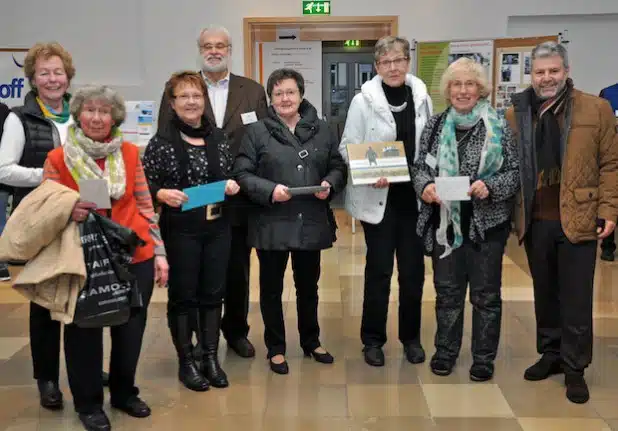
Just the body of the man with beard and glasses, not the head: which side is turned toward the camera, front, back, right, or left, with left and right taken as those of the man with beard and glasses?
front

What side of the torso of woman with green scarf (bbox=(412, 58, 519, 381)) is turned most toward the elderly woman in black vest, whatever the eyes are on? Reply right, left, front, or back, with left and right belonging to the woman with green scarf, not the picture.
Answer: right

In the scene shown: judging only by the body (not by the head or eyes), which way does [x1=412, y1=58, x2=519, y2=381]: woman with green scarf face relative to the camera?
toward the camera

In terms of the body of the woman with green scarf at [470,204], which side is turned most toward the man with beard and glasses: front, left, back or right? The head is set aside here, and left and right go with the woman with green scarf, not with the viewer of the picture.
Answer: right

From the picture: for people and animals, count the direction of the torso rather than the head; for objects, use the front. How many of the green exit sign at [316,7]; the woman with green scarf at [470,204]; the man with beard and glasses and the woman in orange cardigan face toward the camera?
4

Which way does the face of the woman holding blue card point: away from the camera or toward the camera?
toward the camera

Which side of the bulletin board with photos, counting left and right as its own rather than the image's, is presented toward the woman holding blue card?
front

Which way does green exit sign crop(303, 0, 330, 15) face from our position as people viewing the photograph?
facing the viewer

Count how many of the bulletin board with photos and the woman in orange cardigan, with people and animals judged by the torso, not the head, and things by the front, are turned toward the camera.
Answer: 2

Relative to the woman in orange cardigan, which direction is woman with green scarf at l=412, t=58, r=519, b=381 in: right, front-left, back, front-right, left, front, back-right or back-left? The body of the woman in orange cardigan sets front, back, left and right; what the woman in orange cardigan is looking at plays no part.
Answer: left

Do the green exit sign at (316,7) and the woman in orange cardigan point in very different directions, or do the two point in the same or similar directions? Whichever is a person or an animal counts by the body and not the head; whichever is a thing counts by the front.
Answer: same or similar directions

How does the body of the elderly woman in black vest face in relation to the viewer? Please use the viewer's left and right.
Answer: facing the viewer and to the right of the viewer

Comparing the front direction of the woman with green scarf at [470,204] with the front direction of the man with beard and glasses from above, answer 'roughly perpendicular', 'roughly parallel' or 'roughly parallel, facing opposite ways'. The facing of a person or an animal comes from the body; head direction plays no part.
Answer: roughly parallel

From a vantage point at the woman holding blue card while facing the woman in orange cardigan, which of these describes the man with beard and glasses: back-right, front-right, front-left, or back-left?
back-right

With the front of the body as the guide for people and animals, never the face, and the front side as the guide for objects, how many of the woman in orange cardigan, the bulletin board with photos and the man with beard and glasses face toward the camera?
3

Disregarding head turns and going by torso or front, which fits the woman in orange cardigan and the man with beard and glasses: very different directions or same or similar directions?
same or similar directions
